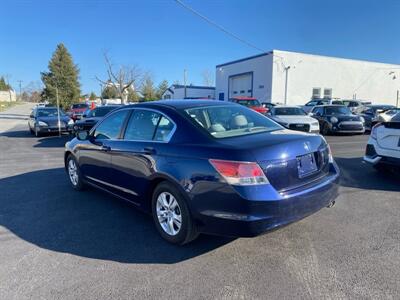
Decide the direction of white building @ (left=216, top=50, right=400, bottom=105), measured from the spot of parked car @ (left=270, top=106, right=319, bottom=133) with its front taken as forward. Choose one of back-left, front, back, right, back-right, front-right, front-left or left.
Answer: back-left

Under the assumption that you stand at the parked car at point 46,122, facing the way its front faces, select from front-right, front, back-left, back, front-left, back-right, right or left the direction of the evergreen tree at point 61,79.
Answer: back-left

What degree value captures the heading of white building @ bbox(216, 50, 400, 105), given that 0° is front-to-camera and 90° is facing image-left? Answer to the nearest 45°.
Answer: approximately 45°

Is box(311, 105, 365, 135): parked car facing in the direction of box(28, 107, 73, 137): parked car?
no

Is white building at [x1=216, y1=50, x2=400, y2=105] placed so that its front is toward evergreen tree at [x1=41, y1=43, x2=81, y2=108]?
no

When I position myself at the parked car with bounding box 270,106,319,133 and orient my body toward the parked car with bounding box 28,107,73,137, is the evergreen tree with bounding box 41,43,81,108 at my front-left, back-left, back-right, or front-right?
front-right

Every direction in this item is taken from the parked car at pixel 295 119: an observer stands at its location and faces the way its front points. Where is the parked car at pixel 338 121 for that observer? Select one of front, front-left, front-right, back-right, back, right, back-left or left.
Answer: left

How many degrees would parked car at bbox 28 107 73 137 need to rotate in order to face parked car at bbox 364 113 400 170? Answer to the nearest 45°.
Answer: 0° — it already faces it

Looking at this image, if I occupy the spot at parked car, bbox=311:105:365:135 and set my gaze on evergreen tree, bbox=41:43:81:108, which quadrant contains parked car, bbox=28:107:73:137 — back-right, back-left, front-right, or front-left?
front-left

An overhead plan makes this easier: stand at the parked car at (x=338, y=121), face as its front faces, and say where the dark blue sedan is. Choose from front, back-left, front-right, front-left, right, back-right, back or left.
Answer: front-right

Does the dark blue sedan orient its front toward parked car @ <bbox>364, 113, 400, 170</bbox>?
no

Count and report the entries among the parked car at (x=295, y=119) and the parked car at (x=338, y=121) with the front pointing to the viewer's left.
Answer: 0

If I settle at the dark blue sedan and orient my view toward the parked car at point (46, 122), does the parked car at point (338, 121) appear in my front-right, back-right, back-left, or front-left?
front-right

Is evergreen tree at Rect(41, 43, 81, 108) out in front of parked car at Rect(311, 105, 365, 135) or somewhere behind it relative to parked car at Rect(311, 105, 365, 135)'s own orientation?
behind

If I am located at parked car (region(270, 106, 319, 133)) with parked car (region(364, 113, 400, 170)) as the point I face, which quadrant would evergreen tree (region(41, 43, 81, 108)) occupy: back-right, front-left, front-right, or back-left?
back-right

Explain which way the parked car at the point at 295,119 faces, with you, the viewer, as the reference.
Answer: facing the viewer and to the right of the viewer

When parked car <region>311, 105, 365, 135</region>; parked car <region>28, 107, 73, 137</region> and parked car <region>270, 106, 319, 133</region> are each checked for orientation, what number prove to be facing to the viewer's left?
0
